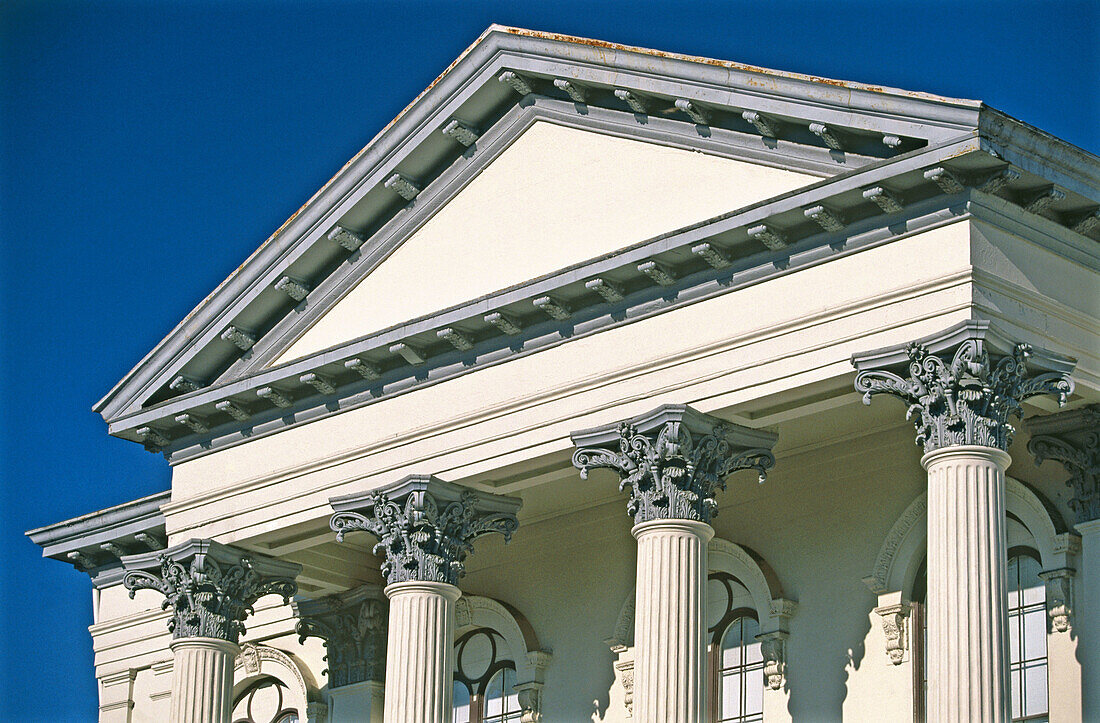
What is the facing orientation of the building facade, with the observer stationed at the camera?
facing the viewer and to the left of the viewer
